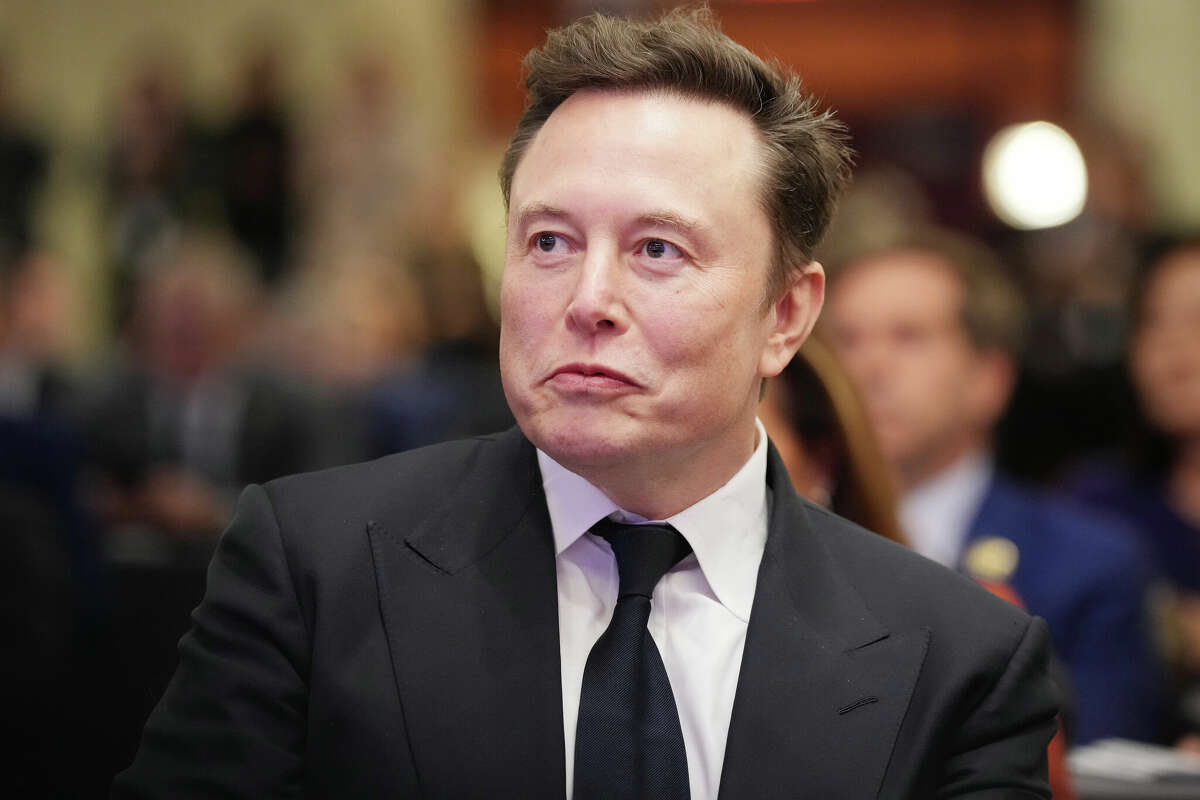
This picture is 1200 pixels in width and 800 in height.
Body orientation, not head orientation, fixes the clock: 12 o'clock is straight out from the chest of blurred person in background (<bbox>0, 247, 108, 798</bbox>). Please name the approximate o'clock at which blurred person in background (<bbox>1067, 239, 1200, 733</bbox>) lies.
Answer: blurred person in background (<bbox>1067, 239, 1200, 733</bbox>) is roughly at 8 o'clock from blurred person in background (<bbox>0, 247, 108, 798</bbox>).

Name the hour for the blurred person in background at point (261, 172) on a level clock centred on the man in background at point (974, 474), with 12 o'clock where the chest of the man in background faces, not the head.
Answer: The blurred person in background is roughly at 3 o'clock from the man in background.

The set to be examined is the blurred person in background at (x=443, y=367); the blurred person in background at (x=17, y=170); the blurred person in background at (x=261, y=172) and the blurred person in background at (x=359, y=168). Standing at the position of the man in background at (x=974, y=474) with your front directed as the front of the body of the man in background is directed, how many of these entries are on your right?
4

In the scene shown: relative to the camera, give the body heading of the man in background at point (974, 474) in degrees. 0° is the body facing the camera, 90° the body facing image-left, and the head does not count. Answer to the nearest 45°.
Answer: approximately 45°

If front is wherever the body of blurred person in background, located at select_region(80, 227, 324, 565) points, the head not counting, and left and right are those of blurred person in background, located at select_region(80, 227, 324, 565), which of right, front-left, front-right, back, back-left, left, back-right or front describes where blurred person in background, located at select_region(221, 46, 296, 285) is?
back

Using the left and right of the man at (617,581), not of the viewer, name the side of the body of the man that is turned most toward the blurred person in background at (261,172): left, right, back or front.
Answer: back

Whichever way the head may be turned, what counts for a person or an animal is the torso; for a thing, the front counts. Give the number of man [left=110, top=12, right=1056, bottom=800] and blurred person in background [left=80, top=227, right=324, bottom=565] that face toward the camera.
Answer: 2

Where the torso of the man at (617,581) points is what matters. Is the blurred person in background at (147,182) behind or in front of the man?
behind

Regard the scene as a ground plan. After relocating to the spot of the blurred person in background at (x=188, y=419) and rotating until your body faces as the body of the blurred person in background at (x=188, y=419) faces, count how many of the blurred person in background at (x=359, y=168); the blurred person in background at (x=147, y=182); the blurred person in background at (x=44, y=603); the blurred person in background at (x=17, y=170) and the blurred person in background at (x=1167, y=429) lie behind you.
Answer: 3

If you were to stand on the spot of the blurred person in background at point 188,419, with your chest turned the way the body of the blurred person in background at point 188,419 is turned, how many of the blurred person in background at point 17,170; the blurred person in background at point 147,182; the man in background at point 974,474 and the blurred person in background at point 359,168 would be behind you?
3
